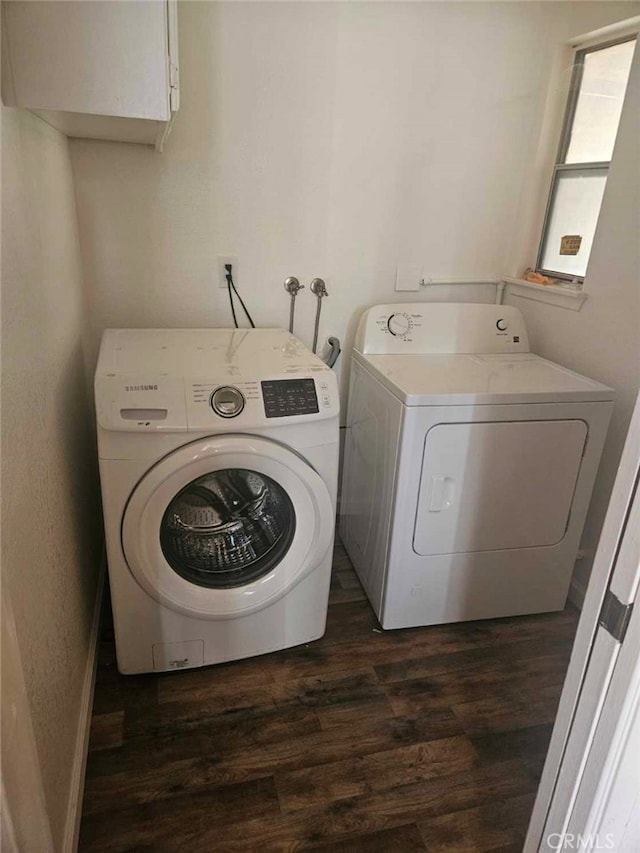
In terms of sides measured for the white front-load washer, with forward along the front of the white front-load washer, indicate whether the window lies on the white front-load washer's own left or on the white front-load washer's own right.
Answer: on the white front-load washer's own left

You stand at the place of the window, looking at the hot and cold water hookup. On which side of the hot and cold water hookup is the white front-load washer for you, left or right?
left

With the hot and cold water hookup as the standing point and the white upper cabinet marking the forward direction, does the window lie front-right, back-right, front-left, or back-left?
back-left

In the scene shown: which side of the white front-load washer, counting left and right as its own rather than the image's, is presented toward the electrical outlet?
back

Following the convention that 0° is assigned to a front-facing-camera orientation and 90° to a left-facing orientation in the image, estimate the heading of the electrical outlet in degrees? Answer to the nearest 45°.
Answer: approximately 0°

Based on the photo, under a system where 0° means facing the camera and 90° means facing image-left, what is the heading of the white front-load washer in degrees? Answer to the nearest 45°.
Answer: approximately 0°

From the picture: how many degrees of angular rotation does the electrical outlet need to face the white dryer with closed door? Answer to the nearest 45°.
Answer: approximately 45° to its left

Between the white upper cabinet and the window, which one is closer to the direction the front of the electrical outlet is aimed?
the white upper cabinet

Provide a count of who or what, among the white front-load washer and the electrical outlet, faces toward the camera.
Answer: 2

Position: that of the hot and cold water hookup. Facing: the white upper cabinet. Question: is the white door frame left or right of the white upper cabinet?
left

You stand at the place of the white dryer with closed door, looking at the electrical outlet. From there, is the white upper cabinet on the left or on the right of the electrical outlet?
left
